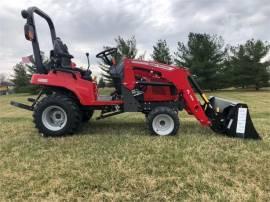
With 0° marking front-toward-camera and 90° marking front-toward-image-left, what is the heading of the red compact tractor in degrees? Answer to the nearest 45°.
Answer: approximately 270°
